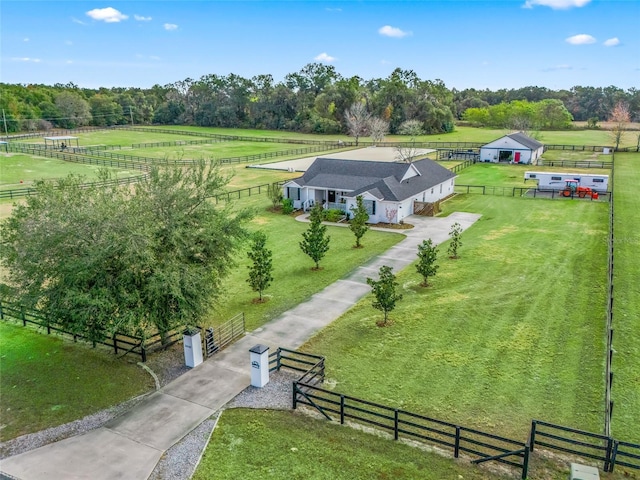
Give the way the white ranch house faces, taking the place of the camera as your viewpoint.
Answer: facing the viewer and to the left of the viewer

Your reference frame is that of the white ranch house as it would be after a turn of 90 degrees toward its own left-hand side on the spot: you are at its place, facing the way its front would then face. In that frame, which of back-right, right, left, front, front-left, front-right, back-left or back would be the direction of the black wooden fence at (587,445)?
front-right

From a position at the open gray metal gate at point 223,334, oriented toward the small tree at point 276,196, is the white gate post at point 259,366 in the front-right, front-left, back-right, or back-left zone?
back-right

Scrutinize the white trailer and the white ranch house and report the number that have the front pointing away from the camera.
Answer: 0
